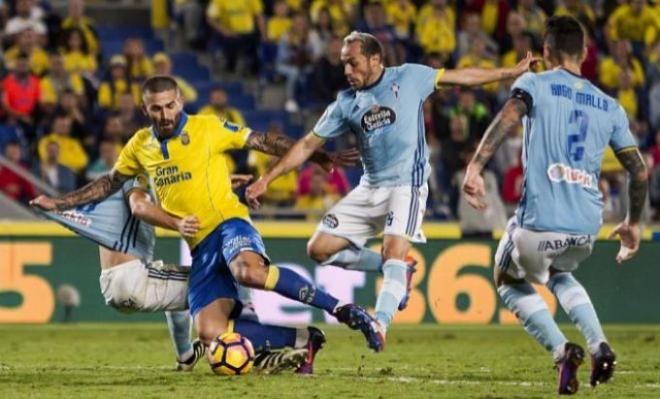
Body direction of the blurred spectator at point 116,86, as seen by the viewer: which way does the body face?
toward the camera

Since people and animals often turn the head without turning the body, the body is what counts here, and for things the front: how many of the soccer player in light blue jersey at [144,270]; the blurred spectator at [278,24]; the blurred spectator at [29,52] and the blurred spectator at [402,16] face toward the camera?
3

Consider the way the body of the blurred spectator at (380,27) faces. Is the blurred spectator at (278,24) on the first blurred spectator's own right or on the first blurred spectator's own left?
on the first blurred spectator's own right

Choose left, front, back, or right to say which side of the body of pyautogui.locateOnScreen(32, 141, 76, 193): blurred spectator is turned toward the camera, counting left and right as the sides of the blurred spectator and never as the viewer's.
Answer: front

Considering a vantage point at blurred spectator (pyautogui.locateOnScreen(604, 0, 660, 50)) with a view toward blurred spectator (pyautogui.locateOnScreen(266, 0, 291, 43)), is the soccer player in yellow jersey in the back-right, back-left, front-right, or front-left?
front-left

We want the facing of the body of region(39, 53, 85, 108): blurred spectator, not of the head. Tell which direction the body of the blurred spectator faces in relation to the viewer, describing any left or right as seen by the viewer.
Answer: facing the viewer

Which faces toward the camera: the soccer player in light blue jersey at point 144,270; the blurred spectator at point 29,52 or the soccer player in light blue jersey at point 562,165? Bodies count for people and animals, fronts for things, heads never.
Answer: the blurred spectator

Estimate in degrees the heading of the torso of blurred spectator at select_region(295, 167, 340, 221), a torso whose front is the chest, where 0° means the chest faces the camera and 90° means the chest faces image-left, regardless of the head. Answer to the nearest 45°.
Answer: approximately 0°
